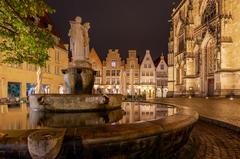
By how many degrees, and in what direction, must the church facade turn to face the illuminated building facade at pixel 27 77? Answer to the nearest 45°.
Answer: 0° — it already faces it

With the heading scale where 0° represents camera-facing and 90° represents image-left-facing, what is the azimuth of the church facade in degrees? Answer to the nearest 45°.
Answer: approximately 45°

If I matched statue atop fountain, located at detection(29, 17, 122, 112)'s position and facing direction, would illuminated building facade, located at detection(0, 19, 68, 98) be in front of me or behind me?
behind

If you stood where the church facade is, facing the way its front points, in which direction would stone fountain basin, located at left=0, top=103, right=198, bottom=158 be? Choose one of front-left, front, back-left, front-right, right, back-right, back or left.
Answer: front-left

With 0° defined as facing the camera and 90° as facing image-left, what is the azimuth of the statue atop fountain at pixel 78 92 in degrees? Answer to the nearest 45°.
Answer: approximately 0°

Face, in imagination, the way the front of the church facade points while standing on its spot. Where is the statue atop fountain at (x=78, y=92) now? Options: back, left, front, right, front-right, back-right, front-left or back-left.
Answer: front-left
